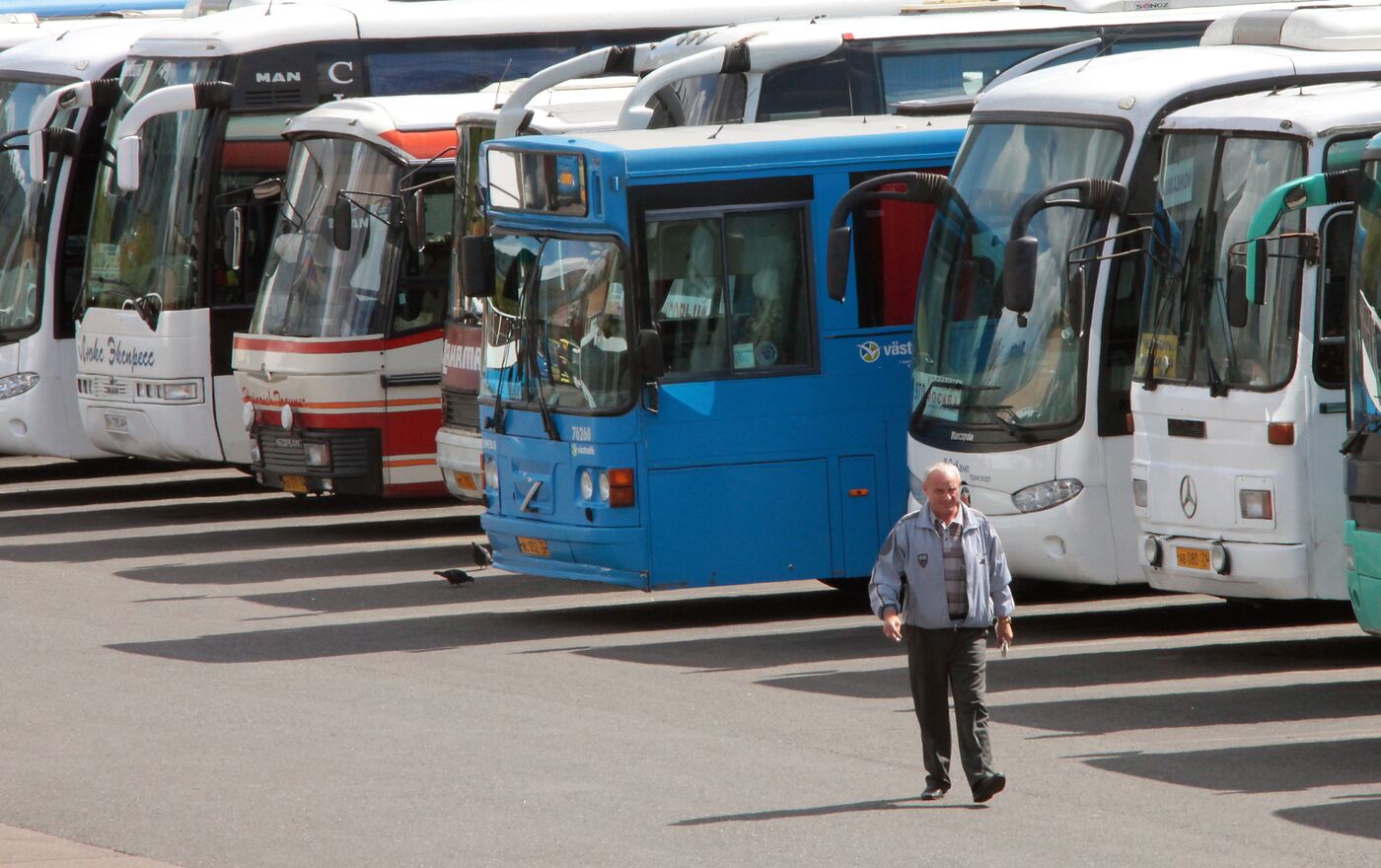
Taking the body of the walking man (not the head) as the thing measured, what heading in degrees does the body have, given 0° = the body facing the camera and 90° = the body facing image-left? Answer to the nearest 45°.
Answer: approximately 0°

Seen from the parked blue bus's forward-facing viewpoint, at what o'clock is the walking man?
The walking man is roughly at 10 o'clock from the parked blue bus.

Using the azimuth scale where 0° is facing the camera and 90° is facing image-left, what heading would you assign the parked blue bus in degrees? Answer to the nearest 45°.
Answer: approximately 45°

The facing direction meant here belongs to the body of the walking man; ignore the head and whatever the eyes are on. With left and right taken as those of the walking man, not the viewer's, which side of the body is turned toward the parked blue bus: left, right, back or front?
back
